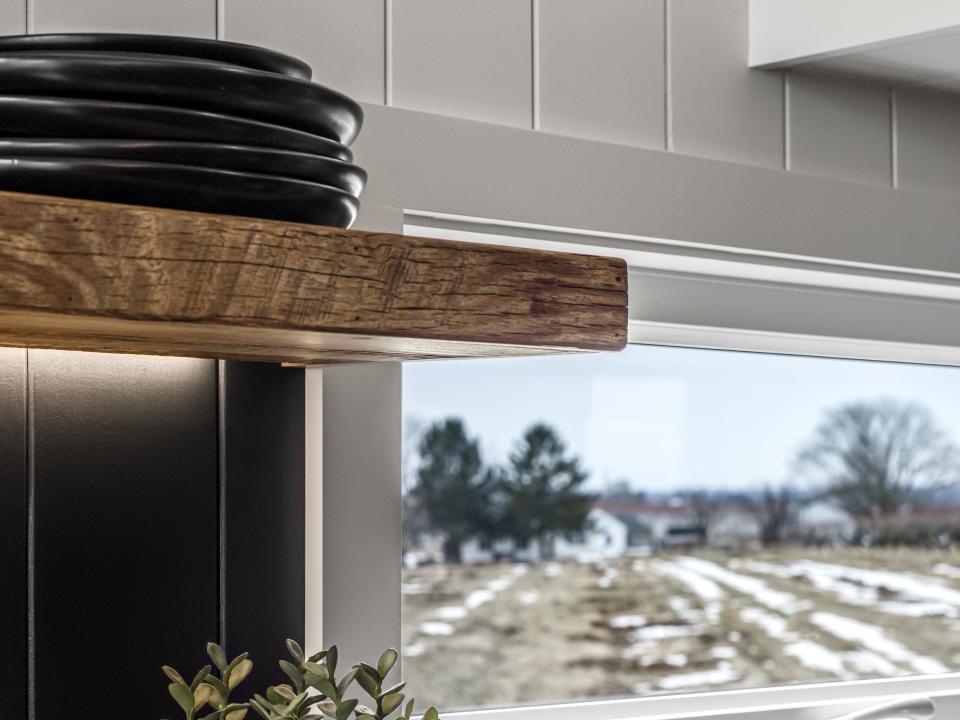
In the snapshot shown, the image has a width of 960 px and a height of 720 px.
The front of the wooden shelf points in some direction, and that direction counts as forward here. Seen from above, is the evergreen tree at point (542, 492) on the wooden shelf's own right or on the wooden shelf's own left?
on the wooden shelf's own left

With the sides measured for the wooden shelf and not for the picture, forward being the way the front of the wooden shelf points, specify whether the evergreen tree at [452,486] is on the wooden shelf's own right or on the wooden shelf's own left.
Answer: on the wooden shelf's own left

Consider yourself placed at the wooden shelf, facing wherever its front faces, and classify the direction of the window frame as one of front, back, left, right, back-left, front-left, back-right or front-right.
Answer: left

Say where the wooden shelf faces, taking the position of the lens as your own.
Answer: facing the viewer and to the right of the viewer
